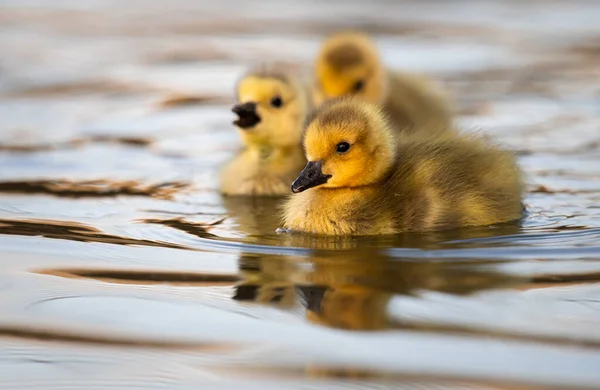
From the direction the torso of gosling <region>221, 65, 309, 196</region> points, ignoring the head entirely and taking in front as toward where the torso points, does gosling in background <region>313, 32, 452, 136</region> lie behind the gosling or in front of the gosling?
behind

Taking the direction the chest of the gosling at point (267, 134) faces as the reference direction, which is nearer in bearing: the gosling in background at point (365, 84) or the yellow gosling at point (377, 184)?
the yellow gosling

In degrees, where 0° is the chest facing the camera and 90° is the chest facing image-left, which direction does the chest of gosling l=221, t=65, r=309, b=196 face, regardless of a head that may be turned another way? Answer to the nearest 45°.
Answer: approximately 45°

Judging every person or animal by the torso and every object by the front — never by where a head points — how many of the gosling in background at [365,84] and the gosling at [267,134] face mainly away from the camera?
0

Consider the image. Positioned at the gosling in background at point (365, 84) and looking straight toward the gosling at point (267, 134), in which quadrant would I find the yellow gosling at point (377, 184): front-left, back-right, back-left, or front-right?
front-left

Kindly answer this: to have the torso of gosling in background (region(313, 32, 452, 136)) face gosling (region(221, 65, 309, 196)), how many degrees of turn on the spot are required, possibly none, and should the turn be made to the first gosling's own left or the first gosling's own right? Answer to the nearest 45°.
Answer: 0° — it already faces it

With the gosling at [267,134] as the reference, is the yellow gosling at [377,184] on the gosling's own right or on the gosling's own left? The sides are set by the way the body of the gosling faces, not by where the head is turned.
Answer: on the gosling's own left

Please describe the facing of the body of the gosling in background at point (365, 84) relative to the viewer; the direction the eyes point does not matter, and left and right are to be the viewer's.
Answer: facing the viewer and to the left of the viewer

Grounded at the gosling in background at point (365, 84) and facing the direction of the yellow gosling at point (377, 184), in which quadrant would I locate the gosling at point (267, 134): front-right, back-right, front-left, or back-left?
front-right
